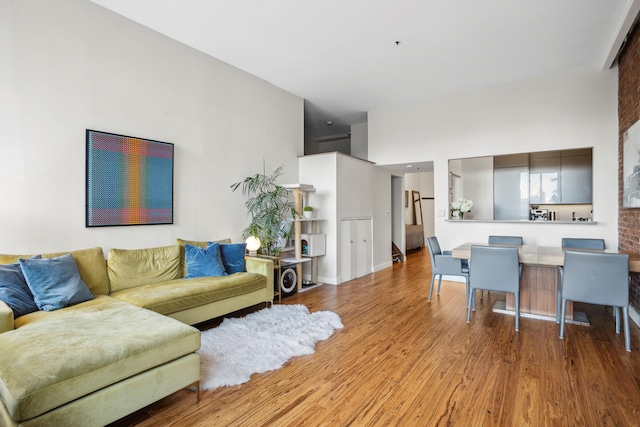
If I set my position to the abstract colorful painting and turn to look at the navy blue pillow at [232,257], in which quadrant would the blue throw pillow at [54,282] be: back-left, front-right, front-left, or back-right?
back-right

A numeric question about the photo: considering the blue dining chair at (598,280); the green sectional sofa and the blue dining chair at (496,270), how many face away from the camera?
2

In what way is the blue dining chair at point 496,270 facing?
away from the camera

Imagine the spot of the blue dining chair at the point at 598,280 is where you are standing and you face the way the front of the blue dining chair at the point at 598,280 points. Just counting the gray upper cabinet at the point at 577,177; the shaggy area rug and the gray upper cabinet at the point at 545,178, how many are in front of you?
2

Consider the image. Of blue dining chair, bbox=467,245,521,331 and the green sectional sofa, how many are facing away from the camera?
1

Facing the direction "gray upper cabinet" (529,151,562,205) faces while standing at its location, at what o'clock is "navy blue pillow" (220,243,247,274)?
The navy blue pillow is roughly at 1 o'clock from the gray upper cabinet.

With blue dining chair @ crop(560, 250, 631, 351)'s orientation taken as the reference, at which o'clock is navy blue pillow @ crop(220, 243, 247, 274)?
The navy blue pillow is roughly at 8 o'clock from the blue dining chair.

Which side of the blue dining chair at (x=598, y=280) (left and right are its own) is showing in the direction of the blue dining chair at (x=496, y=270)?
left

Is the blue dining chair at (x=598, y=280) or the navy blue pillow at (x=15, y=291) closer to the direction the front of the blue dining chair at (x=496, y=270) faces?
the blue dining chair

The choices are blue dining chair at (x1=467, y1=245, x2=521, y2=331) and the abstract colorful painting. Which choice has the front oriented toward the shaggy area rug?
the abstract colorful painting
